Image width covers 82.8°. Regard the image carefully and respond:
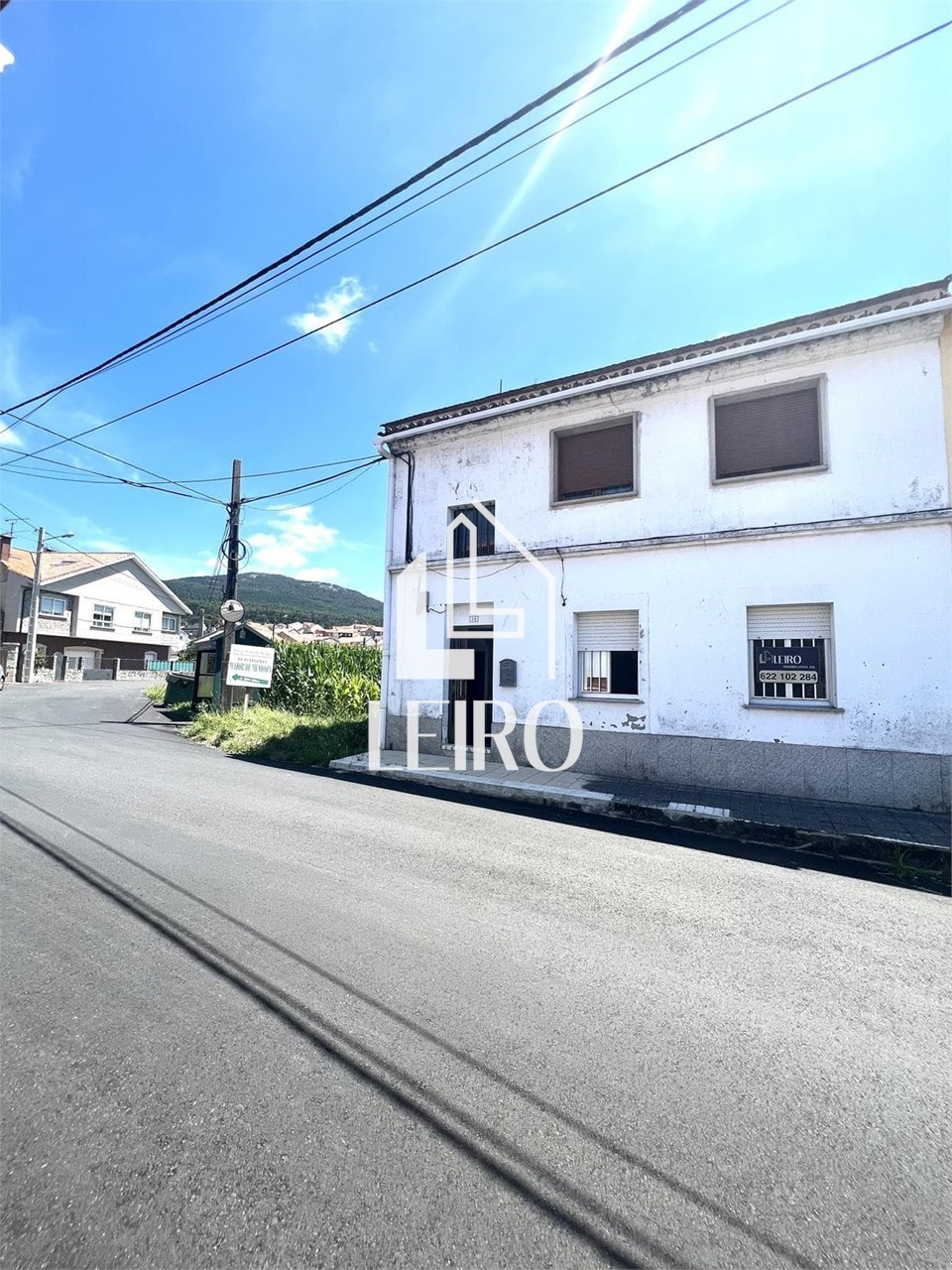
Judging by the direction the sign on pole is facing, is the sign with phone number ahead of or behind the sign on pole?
ahead

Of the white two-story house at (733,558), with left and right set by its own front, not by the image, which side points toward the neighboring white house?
right

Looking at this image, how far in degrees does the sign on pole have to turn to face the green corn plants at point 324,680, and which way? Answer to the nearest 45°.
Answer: approximately 135° to its left

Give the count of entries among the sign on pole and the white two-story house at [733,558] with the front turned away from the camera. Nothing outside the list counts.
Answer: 0

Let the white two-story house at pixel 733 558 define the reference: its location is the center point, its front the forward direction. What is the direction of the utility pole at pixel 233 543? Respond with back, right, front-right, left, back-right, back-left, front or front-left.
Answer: front-right

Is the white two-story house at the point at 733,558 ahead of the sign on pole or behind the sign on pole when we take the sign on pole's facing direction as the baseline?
ahead

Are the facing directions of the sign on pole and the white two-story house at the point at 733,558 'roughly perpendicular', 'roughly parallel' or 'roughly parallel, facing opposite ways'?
roughly perpendicular

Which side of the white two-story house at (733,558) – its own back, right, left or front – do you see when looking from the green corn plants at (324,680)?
right
